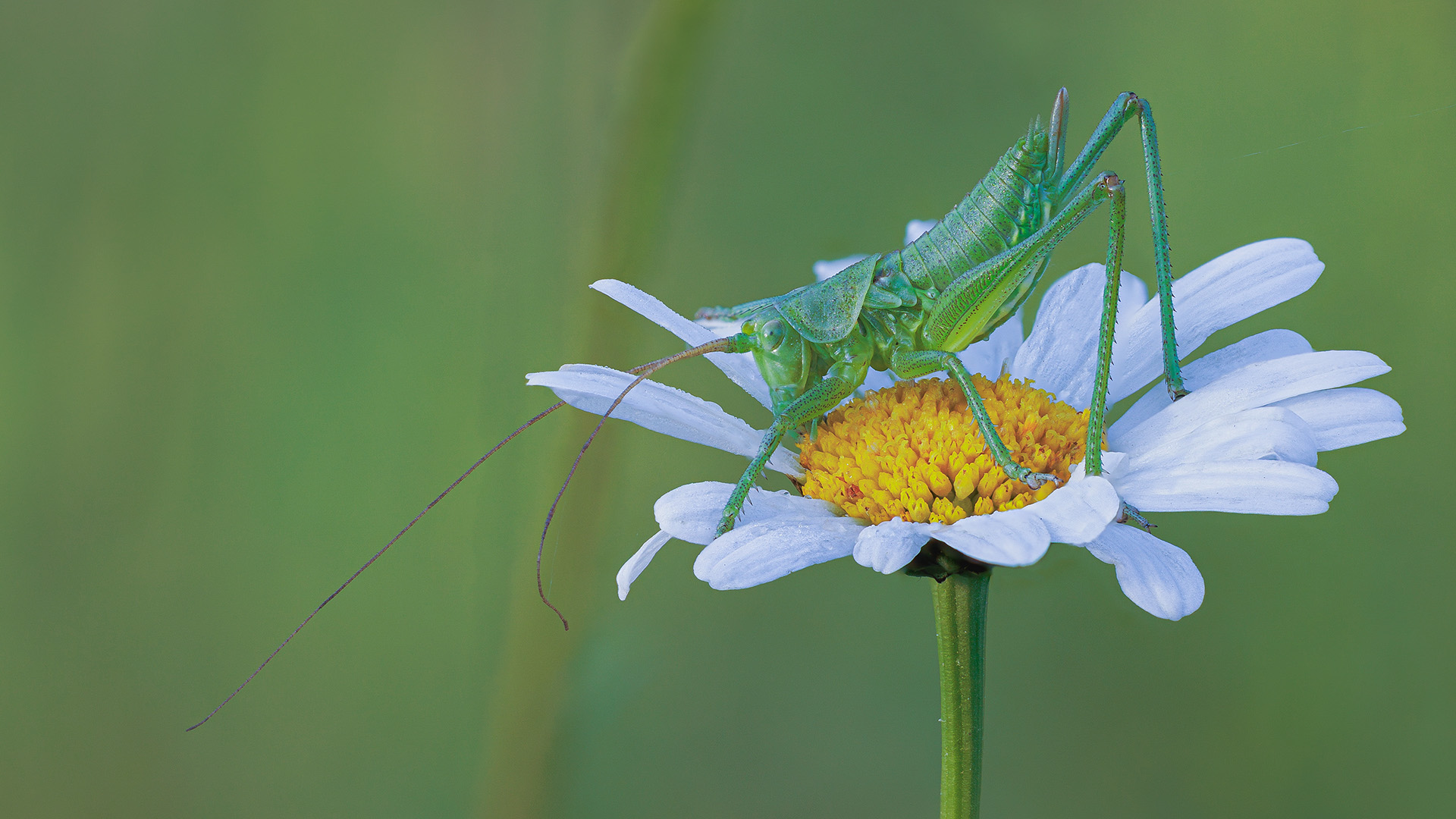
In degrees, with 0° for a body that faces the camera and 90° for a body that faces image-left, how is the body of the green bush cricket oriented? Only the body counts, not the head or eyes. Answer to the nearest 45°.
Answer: approximately 90°

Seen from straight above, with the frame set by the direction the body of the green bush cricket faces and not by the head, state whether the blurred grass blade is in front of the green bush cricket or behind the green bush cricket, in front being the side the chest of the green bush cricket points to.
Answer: in front
